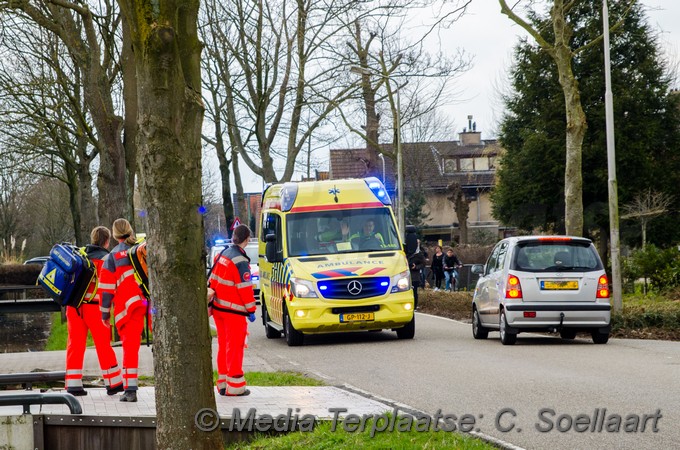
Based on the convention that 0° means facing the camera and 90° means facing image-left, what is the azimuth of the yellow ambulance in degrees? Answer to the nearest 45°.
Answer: approximately 0°

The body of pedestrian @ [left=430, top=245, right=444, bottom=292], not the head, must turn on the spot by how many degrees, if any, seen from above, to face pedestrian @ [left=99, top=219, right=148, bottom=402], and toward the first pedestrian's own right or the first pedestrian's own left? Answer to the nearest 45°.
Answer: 0° — they already face them

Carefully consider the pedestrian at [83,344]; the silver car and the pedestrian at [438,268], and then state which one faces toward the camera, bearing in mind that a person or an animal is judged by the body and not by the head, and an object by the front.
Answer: the pedestrian at [438,268]

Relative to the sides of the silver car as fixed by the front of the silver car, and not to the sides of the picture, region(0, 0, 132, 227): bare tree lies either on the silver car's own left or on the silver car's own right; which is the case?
on the silver car's own left

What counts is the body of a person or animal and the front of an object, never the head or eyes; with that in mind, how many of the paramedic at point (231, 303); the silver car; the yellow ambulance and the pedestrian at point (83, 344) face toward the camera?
1

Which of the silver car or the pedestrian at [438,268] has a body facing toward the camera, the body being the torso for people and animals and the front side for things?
the pedestrian

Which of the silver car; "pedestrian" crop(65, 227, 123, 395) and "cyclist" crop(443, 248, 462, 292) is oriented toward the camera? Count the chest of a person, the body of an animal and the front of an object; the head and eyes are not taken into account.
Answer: "cyclist" crop(443, 248, 462, 292)

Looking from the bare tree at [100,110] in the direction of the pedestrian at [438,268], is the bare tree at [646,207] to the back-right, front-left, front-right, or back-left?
front-right

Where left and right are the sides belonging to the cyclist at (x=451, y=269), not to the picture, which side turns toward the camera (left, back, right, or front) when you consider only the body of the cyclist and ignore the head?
front

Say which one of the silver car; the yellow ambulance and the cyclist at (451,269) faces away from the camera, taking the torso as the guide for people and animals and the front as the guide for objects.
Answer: the silver car

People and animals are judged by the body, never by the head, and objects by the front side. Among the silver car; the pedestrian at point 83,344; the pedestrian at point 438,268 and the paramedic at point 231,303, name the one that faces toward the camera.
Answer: the pedestrian at point 438,268

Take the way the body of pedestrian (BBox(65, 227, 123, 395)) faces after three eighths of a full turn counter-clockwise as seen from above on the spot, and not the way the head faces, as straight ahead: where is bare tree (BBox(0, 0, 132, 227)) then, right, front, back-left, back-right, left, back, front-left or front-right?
right

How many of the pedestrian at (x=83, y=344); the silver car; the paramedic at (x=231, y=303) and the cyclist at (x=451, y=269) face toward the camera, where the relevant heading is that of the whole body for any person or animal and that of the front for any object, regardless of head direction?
1

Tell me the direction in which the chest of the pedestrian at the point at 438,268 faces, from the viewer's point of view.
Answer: toward the camera

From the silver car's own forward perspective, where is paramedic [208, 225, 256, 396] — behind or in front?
behind

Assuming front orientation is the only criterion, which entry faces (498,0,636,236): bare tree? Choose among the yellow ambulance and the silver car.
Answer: the silver car

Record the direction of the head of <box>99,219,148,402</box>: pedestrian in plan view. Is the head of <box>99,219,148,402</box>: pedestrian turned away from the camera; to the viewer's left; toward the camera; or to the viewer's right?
away from the camera

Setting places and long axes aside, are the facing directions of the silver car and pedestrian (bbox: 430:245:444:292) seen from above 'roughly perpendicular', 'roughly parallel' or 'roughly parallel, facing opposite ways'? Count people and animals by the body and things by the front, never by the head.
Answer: roughly parallel, facing opposite ways

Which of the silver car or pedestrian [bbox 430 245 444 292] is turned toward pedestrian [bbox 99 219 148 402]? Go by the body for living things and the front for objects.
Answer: pedestrian [bbox 430 245 444 292]

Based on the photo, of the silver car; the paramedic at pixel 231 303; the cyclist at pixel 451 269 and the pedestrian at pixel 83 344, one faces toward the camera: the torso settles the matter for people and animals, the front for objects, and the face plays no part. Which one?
the cyclist at pixel 451 269

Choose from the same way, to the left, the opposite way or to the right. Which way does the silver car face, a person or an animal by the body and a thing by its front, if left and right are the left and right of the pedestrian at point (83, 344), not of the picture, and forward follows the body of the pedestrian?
the same way
